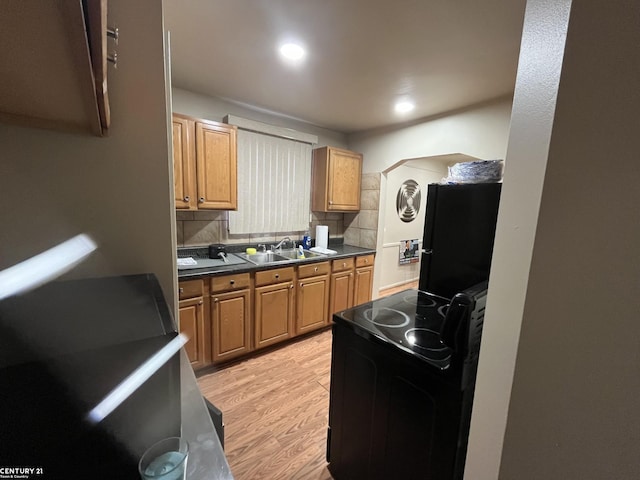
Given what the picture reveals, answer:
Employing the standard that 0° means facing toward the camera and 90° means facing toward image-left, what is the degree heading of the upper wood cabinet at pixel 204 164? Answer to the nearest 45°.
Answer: approximately 315°

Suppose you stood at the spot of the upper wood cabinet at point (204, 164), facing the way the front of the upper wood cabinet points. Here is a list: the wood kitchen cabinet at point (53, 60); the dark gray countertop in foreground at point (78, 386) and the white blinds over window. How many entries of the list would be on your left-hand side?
1

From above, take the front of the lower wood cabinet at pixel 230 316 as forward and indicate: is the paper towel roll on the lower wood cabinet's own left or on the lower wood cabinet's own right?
on the lower wood cabinet's own left

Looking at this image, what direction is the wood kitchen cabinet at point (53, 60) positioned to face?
to the viewer's right

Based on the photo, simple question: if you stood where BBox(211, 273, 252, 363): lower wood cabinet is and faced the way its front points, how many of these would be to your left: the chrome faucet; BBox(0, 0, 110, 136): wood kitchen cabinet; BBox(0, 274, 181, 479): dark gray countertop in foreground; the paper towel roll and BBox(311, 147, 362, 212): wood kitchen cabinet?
3

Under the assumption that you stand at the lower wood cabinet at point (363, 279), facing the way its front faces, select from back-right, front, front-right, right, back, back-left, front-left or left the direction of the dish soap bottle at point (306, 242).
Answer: back-right

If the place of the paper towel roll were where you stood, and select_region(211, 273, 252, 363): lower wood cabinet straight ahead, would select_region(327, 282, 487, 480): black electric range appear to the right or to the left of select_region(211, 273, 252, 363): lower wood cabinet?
left

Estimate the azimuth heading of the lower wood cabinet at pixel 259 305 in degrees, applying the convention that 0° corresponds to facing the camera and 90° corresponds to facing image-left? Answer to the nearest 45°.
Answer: approximately 315°

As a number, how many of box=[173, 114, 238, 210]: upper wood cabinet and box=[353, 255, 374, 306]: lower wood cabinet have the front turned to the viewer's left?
0

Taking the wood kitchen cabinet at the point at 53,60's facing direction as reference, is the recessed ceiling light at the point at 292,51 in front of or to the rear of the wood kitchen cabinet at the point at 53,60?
in front

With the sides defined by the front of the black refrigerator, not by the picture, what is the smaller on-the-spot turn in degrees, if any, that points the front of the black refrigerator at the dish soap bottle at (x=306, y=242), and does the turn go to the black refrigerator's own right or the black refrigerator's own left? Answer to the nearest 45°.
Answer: approximately 45° to the black refrigerator's own right

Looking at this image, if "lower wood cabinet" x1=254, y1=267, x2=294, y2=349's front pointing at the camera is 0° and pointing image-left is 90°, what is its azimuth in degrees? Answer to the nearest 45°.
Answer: approximately 315°

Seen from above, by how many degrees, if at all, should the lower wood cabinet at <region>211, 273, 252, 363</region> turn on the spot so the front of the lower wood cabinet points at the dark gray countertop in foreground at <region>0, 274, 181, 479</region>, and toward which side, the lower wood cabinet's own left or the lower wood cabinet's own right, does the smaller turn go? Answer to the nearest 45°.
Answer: approximately 45° to the lower wood cabinet's own right

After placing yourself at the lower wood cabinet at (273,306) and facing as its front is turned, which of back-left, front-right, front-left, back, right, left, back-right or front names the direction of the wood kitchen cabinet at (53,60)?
front-right

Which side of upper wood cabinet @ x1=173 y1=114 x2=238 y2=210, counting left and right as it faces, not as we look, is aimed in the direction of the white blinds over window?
left
